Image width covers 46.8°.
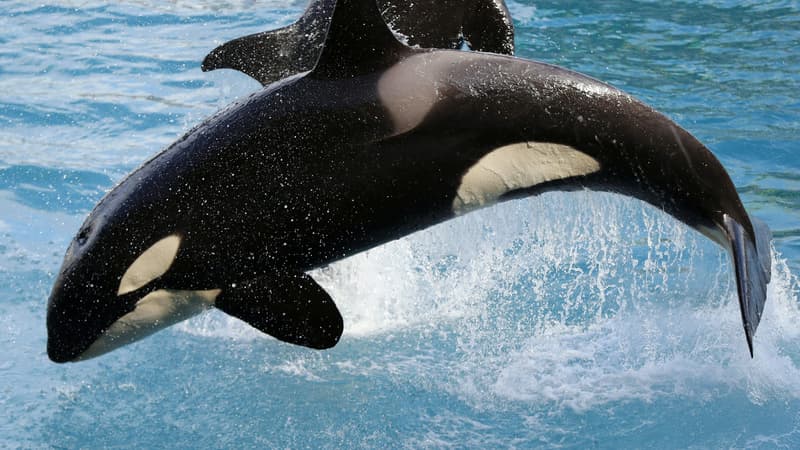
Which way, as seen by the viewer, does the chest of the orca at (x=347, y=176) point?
to the viewer's left
